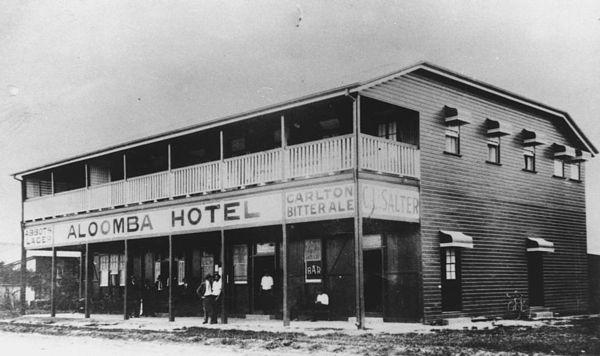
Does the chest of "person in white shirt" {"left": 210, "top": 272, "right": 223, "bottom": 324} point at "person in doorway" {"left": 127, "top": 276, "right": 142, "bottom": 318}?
no

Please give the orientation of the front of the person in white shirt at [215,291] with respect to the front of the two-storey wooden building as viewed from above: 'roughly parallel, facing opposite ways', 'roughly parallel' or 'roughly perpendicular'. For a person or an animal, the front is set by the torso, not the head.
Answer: roughly parallel

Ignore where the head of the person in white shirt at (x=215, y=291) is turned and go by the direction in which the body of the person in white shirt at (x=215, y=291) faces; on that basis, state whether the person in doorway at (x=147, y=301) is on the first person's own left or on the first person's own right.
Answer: on the first person's own right

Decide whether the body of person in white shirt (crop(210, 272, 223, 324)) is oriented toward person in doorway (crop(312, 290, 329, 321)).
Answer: no

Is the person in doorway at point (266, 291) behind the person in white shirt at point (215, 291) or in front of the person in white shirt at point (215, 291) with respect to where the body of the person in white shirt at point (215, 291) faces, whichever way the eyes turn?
behind

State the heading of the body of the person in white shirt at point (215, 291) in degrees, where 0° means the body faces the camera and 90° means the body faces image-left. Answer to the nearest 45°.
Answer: approximately 45°

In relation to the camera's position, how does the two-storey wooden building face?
facing the viewer and to the left of the viewer
